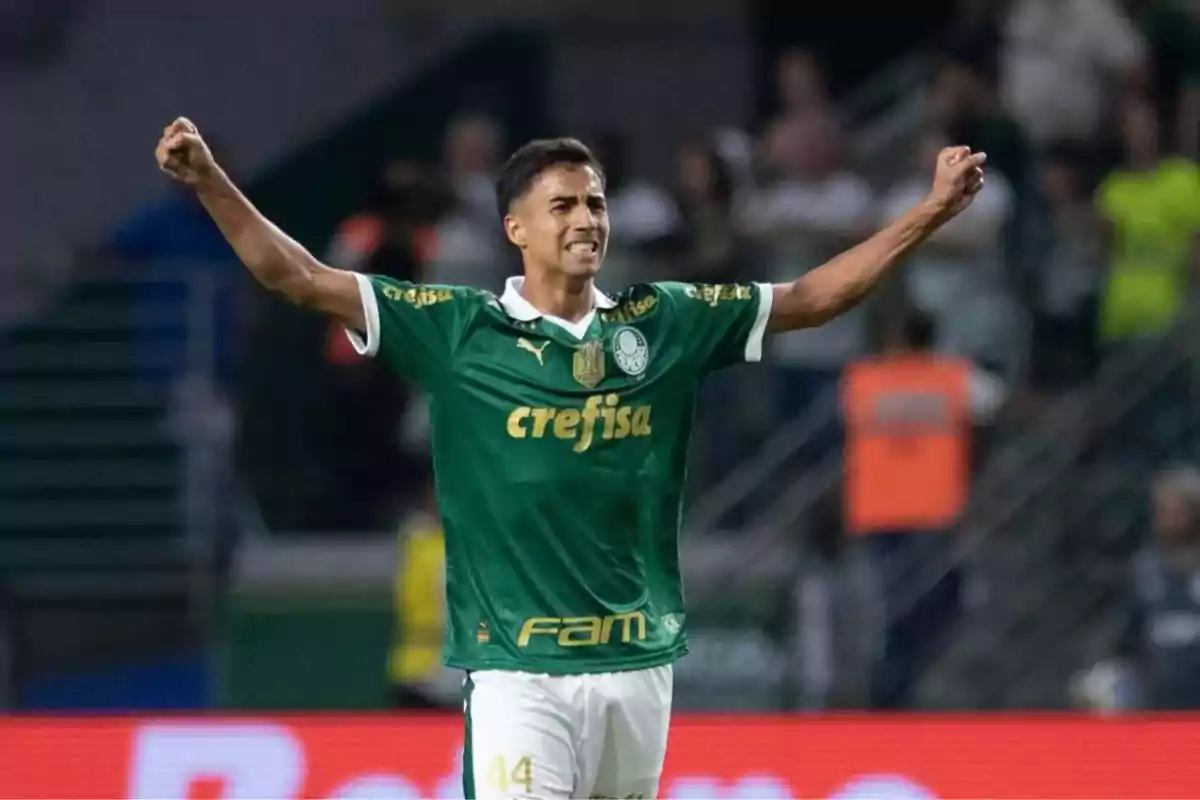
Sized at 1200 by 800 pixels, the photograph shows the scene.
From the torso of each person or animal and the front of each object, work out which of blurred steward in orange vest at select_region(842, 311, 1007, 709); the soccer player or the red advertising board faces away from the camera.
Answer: the blurred steward in orange vest

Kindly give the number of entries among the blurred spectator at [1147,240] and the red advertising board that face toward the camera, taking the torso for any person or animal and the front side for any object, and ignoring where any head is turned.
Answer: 2

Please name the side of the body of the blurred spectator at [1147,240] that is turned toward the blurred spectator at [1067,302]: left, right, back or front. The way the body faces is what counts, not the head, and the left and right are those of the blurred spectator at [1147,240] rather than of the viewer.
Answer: right

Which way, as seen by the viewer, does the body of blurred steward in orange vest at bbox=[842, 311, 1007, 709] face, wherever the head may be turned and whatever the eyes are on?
away from the camera

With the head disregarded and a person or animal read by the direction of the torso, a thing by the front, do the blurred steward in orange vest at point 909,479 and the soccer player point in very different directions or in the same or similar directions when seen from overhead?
very different directions

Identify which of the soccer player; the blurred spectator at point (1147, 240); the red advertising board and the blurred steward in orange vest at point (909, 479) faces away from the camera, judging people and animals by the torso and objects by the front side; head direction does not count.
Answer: the blurred steward in orange vest at point (909, 479)

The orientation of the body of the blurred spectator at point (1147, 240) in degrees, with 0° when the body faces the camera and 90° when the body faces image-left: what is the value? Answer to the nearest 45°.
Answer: approximately 0°
